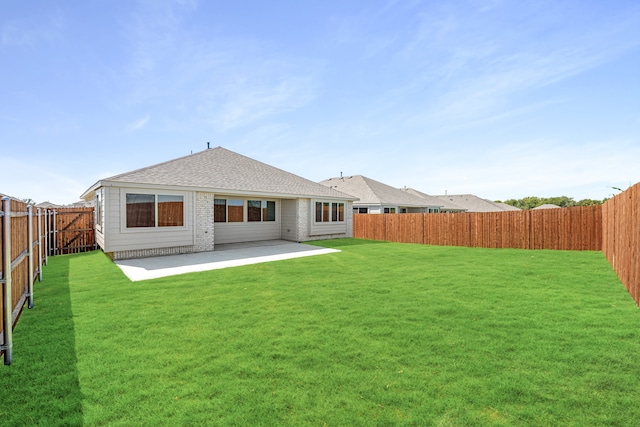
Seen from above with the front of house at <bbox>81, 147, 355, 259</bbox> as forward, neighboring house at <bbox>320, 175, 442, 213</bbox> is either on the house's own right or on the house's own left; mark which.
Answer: on the house's own right

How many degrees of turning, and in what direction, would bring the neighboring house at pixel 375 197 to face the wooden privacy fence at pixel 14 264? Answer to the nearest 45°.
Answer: approximately 135° to its left

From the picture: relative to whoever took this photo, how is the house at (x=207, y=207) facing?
facing away from the viewer and to the left of the viewer

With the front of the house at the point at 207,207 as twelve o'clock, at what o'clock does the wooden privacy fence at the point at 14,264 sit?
The wooden privacy fence is roughly at 8 o'clock from the house.

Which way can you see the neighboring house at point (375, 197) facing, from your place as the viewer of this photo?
facing away from the viewer and to the left of the viewer

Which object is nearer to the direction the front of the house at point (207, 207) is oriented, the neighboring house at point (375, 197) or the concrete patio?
the neighboring house

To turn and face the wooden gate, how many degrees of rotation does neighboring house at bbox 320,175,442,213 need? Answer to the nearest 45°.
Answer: approximately 90° to its left

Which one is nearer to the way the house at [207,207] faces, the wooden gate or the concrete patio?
the wooden gate

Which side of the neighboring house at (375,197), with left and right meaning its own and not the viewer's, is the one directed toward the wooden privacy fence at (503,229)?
back
